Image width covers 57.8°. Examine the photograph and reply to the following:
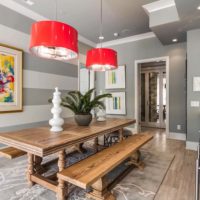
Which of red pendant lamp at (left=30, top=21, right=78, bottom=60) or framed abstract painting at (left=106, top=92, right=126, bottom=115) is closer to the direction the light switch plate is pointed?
the red pendant lamp

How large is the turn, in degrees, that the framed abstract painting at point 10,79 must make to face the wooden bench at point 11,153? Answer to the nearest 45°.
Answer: approximately 45° to its right

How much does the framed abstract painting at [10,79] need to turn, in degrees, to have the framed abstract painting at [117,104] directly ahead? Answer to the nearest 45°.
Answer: approximately 45° to its left

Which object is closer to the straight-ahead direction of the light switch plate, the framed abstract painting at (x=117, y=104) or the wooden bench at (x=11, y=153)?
the wooden bench

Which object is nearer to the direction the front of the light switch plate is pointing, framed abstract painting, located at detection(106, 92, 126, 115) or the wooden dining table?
the wooden dining table

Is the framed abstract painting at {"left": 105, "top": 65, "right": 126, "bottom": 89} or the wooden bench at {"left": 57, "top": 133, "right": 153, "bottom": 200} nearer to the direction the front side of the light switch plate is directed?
the wooden bench

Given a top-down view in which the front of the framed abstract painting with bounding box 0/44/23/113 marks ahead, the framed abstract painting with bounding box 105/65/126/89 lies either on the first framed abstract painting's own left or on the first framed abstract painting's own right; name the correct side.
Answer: on the first framed abstract painting's own left
